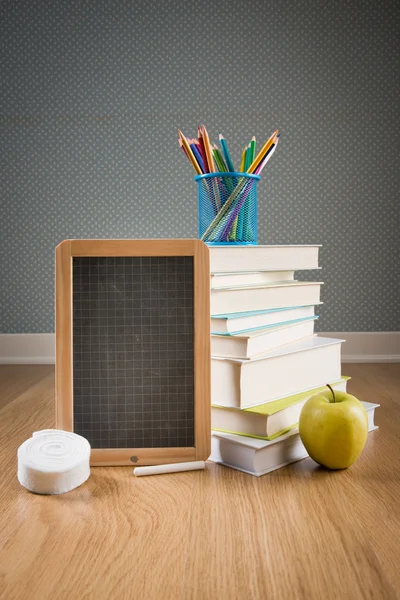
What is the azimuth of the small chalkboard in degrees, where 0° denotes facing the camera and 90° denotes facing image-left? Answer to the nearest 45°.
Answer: approximately 0°
